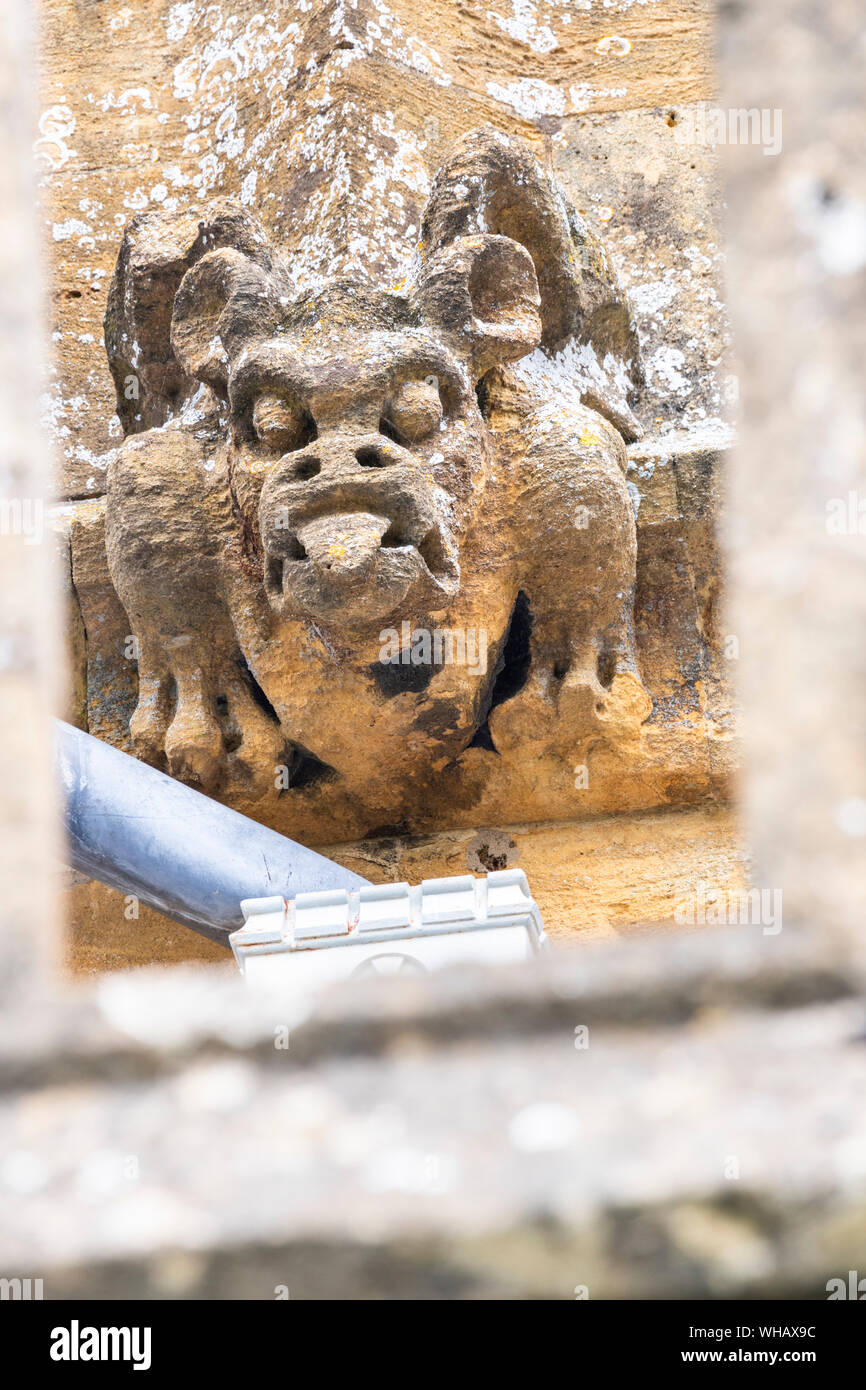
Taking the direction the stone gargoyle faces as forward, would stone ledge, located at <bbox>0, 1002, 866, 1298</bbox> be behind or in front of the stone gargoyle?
in front

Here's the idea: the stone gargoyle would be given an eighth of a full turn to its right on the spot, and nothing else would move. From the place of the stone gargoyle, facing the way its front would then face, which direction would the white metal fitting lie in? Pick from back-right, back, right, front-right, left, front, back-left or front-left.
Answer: front-left

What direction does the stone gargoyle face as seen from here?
toward the camera
